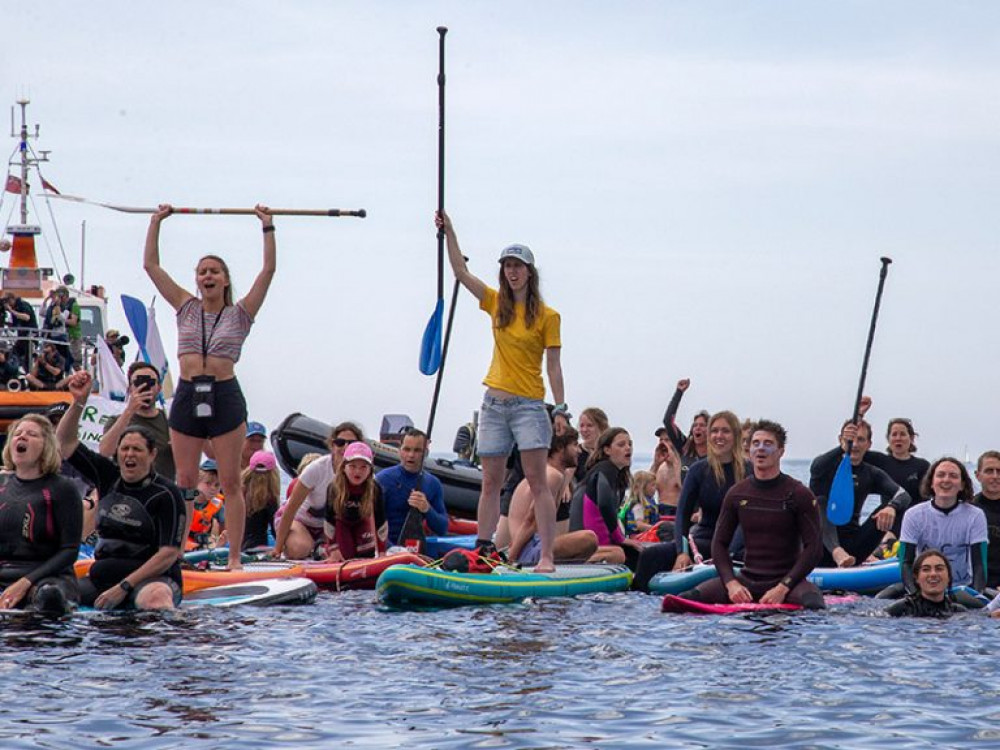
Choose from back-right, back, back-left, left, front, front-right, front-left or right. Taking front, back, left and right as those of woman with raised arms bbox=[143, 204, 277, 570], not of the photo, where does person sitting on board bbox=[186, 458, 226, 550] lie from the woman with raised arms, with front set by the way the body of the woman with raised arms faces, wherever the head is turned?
back

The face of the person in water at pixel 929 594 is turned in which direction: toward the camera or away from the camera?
toward the camera

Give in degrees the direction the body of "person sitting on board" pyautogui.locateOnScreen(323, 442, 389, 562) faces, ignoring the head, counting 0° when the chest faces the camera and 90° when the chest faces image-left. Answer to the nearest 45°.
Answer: approximately 0°

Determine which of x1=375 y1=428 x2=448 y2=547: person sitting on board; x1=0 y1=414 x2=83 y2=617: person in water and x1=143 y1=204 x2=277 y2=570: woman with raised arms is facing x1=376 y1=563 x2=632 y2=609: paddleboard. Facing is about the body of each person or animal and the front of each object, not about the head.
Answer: the person sitting on board

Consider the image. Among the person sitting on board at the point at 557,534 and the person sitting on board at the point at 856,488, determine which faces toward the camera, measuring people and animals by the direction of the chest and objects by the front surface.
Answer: the person sitting on board at the point at 856,488

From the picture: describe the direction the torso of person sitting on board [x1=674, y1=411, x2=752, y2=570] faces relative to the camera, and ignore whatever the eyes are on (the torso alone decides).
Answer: toward the camera

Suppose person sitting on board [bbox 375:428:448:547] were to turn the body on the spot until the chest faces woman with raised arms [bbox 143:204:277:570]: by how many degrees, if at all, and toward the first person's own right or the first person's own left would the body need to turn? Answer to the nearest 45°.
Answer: approximately 45° to the first person's own right

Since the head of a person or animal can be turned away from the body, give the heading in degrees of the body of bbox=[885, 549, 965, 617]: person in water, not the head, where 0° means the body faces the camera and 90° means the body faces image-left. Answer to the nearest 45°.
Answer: approximately 0°

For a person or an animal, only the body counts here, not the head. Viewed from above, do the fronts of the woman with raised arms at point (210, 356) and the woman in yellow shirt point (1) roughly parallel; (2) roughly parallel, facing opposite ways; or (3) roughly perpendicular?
roughly parallel

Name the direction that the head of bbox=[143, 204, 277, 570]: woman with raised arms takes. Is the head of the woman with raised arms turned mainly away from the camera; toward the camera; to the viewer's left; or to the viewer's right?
toward the camera

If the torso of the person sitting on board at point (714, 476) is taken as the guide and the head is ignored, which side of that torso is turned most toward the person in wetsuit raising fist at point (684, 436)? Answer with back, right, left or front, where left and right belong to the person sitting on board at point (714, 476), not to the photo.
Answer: back

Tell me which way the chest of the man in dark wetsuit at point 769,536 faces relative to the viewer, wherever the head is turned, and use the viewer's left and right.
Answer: facing the viewer

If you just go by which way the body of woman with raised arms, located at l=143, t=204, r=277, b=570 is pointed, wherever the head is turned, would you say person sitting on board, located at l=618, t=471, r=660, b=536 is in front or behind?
behind

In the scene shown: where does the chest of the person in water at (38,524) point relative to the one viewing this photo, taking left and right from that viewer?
facing the viewer and to the left of the viewer

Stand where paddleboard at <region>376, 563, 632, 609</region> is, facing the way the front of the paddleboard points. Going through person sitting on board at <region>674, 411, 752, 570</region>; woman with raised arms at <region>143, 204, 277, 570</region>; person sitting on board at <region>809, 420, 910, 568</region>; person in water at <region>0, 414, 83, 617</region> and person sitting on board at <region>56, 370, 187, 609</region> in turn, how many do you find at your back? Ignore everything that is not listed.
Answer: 2

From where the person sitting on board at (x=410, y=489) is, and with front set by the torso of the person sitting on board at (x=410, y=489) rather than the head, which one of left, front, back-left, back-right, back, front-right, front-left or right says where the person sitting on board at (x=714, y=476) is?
front-left

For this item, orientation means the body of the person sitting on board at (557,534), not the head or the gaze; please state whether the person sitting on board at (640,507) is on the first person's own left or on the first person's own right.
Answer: on the first person's own left

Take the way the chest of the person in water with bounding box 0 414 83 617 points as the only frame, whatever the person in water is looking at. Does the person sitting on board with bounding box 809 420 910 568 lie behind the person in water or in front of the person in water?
behind

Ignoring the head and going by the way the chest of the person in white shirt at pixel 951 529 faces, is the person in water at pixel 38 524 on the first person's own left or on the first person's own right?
on the first person's own right
